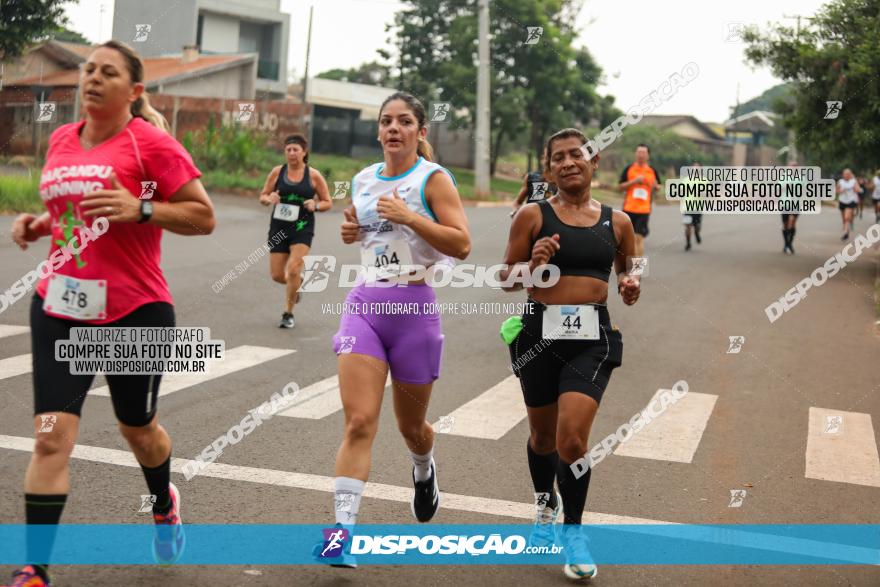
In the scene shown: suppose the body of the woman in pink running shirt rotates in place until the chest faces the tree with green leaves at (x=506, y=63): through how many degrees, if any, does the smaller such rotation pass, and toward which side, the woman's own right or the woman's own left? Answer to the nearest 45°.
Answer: approximately 135° to the woman's own right

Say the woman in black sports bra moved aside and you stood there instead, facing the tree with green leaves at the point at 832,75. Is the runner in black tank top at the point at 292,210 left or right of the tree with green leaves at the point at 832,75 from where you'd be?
left

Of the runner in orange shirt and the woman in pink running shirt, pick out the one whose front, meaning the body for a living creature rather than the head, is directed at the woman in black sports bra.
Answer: the runner in orange shirt

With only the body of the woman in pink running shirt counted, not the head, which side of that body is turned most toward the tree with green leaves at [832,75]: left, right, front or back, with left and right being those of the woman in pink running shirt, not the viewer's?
back

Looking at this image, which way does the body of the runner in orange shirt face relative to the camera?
toward the camera

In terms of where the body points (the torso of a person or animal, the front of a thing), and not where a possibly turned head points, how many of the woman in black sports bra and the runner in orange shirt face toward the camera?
2

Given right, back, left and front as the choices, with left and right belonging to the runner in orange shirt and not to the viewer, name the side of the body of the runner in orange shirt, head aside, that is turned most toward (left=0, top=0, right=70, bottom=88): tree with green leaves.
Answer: right

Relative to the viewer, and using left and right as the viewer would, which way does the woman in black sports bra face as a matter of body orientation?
facing the viewer

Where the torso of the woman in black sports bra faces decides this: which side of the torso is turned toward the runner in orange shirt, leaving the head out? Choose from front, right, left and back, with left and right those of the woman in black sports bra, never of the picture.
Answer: back

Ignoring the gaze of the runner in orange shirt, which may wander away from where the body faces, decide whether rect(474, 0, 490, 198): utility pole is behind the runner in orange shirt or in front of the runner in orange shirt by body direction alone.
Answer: behind

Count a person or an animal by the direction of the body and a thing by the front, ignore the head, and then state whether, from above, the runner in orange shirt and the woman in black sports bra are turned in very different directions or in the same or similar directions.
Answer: same or similar directions

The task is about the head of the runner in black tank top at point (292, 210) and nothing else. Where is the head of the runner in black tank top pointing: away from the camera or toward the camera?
toward the camera

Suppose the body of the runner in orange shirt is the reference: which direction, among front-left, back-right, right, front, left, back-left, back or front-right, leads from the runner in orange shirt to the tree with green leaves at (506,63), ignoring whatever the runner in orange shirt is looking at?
back

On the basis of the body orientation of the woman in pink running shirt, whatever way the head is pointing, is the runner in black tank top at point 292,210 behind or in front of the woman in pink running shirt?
behind

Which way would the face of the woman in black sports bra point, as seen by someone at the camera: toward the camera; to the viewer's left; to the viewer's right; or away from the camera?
toward the camera
